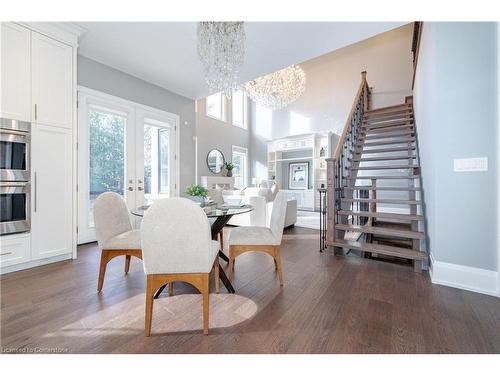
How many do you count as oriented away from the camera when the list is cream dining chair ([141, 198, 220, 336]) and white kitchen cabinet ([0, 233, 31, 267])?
1

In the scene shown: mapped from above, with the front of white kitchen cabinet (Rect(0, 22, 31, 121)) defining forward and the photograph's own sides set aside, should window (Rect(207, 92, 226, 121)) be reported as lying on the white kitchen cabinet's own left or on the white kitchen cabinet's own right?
on the white kitchen cabinet's own left

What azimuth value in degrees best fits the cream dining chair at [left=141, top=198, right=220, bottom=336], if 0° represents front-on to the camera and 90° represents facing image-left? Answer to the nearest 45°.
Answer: approximately 180°

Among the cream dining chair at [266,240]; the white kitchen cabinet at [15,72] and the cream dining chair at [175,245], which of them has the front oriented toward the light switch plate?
the white kitchen cabinet

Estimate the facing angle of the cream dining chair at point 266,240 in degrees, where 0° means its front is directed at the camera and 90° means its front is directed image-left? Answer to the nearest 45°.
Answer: approximately 90°

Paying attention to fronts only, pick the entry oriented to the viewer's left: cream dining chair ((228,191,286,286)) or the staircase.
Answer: the cream dining chair

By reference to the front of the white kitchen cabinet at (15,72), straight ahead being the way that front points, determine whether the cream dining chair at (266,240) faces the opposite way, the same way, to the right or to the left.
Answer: the opposite way
